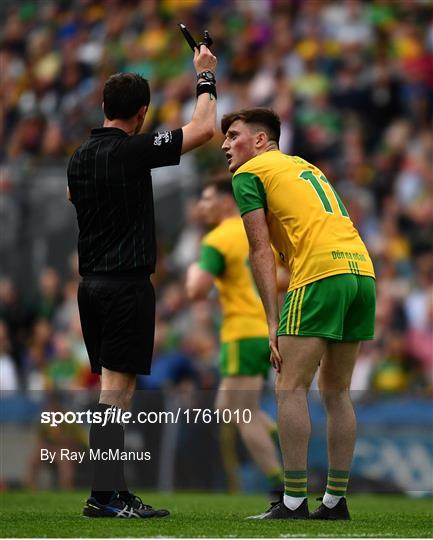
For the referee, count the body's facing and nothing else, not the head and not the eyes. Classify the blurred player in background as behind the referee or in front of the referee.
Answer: in front

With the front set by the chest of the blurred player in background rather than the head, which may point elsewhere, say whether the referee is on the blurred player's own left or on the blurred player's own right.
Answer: on the blurred player's own left

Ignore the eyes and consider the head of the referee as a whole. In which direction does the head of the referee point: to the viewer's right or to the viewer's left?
to the viewer's right

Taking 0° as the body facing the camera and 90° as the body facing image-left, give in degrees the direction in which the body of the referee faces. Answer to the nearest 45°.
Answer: approximately 225°
